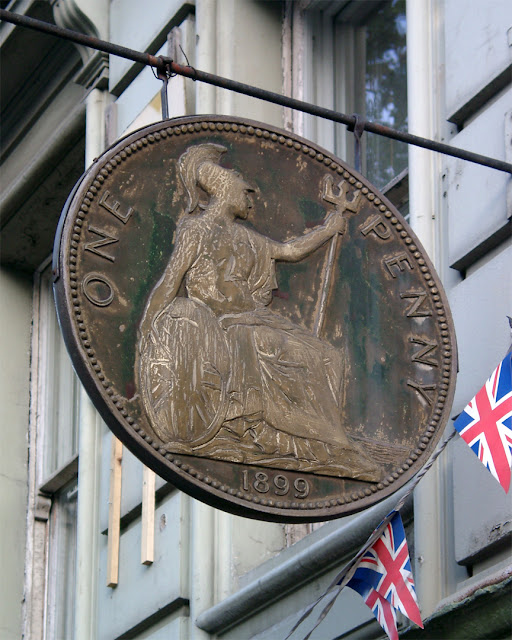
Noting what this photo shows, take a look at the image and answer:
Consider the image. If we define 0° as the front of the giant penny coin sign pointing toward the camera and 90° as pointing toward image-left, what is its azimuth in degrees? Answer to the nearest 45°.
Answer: approximately 315°

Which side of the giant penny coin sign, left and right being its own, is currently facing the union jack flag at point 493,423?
left

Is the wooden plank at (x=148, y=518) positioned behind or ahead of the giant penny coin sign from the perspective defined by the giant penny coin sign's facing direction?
behind

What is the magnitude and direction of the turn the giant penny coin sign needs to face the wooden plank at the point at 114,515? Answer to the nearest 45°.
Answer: approximately 135° to its left
